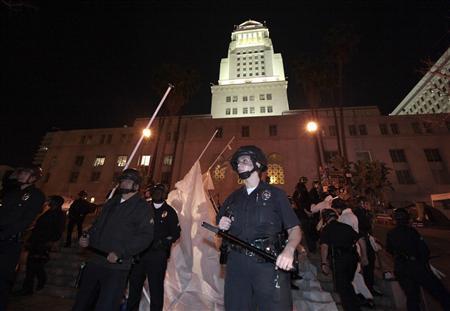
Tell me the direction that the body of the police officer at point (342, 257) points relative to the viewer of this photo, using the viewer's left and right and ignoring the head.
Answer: facing away from the viewer and to the left of the viewer

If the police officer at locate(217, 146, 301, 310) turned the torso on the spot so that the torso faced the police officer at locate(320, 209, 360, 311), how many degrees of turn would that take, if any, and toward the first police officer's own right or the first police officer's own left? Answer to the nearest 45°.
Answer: approximately 180°

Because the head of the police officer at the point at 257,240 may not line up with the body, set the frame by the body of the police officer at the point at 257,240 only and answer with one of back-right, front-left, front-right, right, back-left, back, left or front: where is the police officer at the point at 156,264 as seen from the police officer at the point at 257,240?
right

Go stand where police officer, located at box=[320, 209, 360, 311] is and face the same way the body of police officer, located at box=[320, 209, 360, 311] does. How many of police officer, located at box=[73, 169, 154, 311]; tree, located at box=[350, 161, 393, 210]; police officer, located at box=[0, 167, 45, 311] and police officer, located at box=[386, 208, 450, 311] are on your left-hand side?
2

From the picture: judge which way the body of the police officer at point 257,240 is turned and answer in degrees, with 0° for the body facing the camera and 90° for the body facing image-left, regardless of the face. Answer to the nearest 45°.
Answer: approximately 45°

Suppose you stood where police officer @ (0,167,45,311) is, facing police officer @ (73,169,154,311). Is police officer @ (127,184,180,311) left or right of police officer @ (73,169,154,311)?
left

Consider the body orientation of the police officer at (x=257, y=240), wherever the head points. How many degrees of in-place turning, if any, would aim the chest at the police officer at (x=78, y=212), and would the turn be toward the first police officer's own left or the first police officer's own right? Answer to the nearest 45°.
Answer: approximately 90° to the first police officer's own right

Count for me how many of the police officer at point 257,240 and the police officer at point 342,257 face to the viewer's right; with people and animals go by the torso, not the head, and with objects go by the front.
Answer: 0

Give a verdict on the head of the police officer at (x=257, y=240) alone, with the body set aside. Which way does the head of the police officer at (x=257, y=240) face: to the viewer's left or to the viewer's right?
to the viewer's left
